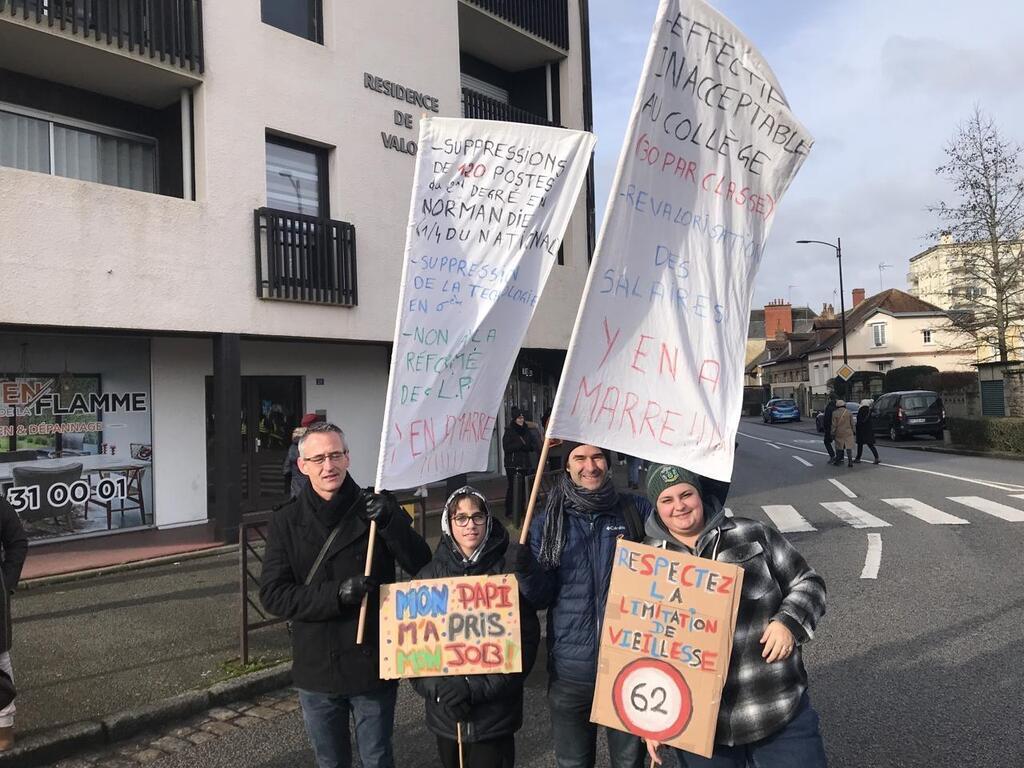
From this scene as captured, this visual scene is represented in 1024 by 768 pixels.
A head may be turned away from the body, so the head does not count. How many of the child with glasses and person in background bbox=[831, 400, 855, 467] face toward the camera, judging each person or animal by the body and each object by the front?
1

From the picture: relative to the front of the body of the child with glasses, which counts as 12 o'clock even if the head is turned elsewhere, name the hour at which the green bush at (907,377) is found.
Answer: The green bush is roughly at 7 o'clock from the child with glasses.

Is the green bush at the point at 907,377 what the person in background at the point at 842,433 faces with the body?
yes

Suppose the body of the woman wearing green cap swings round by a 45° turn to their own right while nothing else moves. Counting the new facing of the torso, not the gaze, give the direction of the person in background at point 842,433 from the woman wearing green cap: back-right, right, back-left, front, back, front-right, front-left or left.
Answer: right

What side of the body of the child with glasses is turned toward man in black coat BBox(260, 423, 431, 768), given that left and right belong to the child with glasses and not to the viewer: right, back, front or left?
right

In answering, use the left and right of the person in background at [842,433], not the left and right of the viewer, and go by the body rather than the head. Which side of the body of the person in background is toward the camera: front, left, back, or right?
back

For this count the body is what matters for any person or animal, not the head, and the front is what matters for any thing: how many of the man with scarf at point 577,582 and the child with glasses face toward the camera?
2

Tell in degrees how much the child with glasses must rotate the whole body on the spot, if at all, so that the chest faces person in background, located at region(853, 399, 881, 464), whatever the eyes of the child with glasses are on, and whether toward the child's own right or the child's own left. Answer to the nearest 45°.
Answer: approximately 135° to the child's own left

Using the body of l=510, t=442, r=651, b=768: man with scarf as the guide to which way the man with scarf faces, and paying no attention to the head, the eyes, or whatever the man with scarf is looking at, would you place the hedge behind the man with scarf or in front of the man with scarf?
behind
